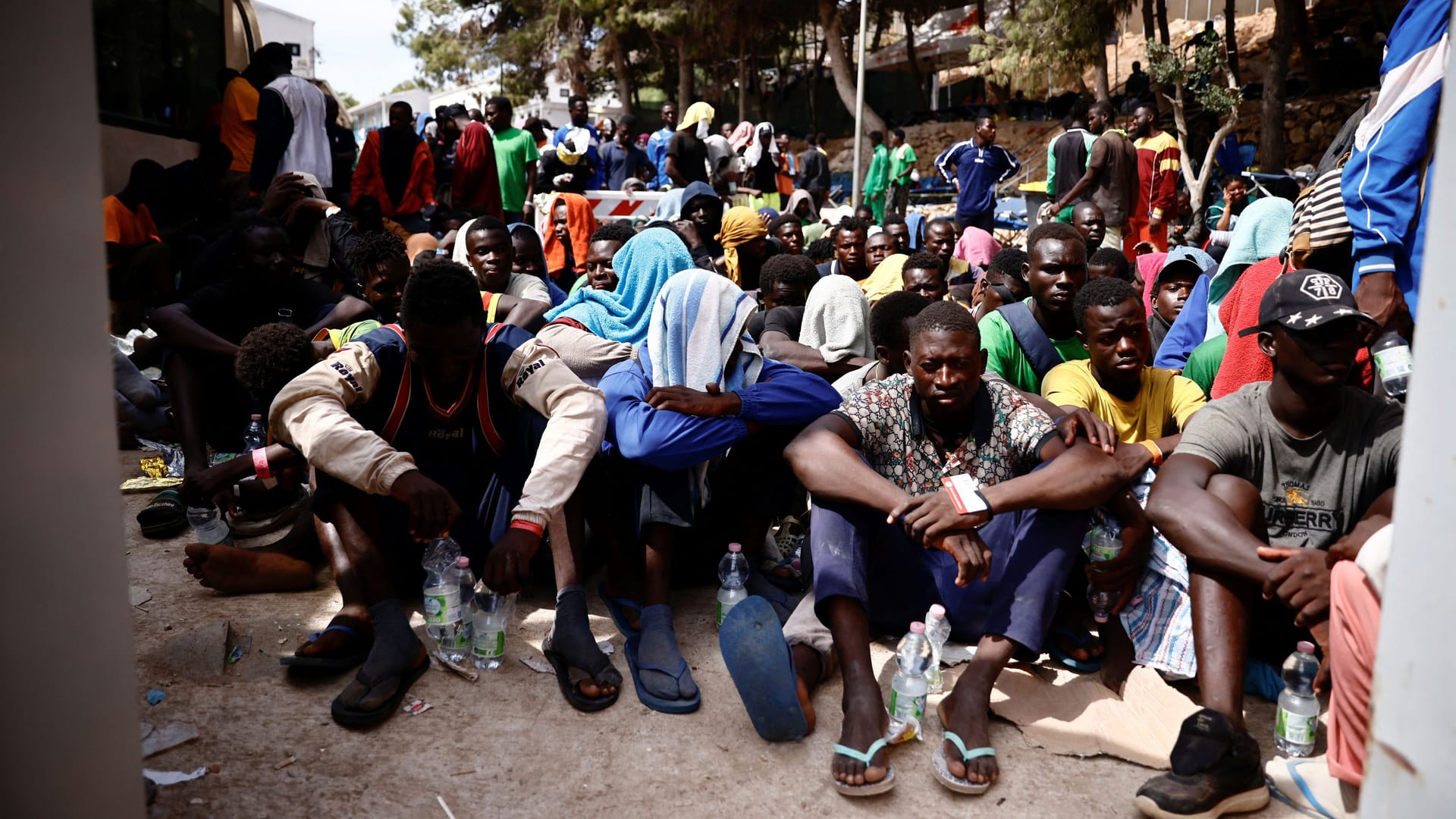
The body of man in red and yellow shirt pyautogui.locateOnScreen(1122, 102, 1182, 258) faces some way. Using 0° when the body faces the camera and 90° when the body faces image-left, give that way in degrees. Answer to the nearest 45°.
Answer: approximately 45°

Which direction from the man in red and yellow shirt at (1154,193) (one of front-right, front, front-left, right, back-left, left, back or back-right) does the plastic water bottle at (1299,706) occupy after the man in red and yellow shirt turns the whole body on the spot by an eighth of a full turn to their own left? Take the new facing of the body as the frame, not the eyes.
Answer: front

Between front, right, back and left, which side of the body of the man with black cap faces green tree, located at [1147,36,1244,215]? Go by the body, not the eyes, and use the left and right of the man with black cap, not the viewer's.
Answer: back

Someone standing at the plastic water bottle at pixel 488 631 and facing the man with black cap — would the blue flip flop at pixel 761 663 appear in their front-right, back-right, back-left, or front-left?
front-right

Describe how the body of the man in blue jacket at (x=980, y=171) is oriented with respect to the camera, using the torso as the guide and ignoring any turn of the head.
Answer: toward the camera

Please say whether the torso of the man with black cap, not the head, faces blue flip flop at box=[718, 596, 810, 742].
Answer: no

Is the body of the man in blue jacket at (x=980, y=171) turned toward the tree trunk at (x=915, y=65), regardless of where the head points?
no

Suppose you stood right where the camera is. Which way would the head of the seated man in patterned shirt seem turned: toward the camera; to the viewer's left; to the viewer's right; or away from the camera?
toward the camera

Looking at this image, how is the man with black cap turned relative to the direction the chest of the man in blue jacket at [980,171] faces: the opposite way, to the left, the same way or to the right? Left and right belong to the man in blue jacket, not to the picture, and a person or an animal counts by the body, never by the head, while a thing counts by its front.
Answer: the same way

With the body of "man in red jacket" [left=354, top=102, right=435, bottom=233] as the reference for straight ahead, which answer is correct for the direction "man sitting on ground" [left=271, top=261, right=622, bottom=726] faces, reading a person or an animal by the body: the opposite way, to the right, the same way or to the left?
the same way

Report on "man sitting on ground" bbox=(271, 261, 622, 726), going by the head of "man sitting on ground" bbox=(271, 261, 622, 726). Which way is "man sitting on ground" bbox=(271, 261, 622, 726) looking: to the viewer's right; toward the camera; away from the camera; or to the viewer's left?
toward the camera

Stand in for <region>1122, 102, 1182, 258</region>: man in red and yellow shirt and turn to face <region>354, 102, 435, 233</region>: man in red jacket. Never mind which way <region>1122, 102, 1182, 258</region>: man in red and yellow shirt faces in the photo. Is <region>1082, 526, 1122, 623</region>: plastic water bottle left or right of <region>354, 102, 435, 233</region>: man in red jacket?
left

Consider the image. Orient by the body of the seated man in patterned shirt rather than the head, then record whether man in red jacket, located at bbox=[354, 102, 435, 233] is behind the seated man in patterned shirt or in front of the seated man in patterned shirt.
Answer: behind

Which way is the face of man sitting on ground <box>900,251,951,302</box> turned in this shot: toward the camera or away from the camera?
toward the camera
